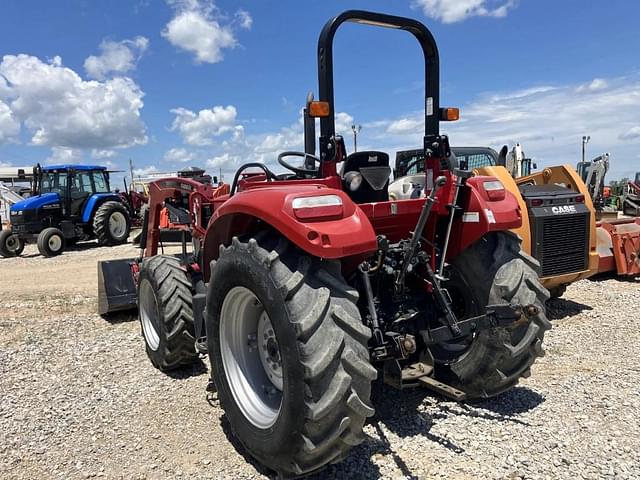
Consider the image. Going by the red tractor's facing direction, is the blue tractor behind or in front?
in front

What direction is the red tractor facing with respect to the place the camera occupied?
facing away from the viewer and to the left of the viewer

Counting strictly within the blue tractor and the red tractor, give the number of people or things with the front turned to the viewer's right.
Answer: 0

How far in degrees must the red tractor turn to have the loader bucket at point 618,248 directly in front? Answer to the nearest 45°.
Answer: approximately 90° to its right

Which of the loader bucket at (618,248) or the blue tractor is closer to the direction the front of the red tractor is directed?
the blue tractor

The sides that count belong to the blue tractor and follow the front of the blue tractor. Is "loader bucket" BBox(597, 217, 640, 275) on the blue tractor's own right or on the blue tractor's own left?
on the blue tractor's own left
